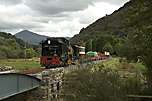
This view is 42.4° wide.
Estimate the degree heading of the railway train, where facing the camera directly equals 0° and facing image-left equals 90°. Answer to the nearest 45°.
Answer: approximately 45°

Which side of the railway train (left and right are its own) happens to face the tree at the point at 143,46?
left

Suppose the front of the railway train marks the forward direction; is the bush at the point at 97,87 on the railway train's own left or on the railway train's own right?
on the railway train's own left
